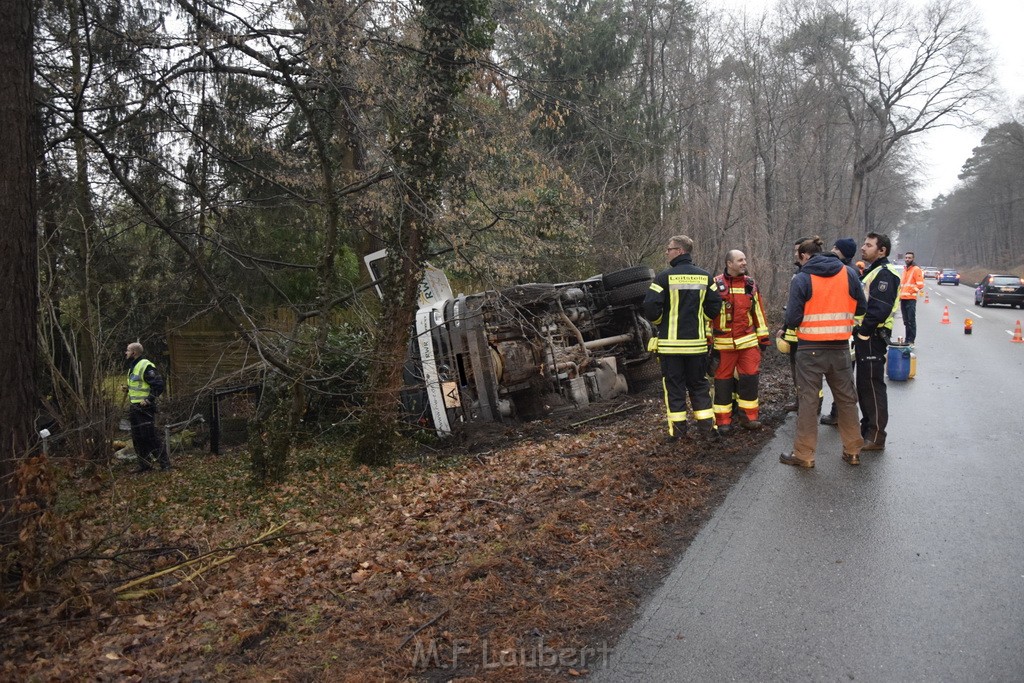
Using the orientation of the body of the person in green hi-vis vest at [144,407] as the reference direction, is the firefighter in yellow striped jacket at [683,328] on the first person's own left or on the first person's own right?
on the first person's own left

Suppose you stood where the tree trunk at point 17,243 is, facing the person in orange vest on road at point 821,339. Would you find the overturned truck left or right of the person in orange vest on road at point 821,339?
left

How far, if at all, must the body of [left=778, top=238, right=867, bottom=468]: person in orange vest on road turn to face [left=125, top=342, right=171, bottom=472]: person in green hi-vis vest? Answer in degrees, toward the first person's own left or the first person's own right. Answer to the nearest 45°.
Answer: approximately 45° to the first person's own left

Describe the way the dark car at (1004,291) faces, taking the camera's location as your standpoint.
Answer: facing away from the viewer

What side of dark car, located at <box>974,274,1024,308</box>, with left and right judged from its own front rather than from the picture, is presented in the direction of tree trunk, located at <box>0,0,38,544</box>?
back

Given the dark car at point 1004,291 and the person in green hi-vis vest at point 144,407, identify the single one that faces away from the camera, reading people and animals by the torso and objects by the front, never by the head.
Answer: the dark car

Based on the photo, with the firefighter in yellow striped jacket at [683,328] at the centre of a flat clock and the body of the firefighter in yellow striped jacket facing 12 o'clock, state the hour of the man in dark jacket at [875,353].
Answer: The man in dark jacket is roughly at 3 o'clock from the firefighter in yellow striped jacket.

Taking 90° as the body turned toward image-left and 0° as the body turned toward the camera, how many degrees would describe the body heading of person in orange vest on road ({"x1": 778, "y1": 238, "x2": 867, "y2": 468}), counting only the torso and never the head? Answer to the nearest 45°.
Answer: approximately 135°

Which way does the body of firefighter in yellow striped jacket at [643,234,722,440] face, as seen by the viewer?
away from the camera
